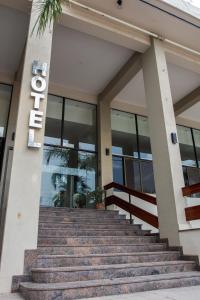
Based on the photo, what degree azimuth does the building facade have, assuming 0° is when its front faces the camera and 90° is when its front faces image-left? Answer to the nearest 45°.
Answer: approximately 315°
